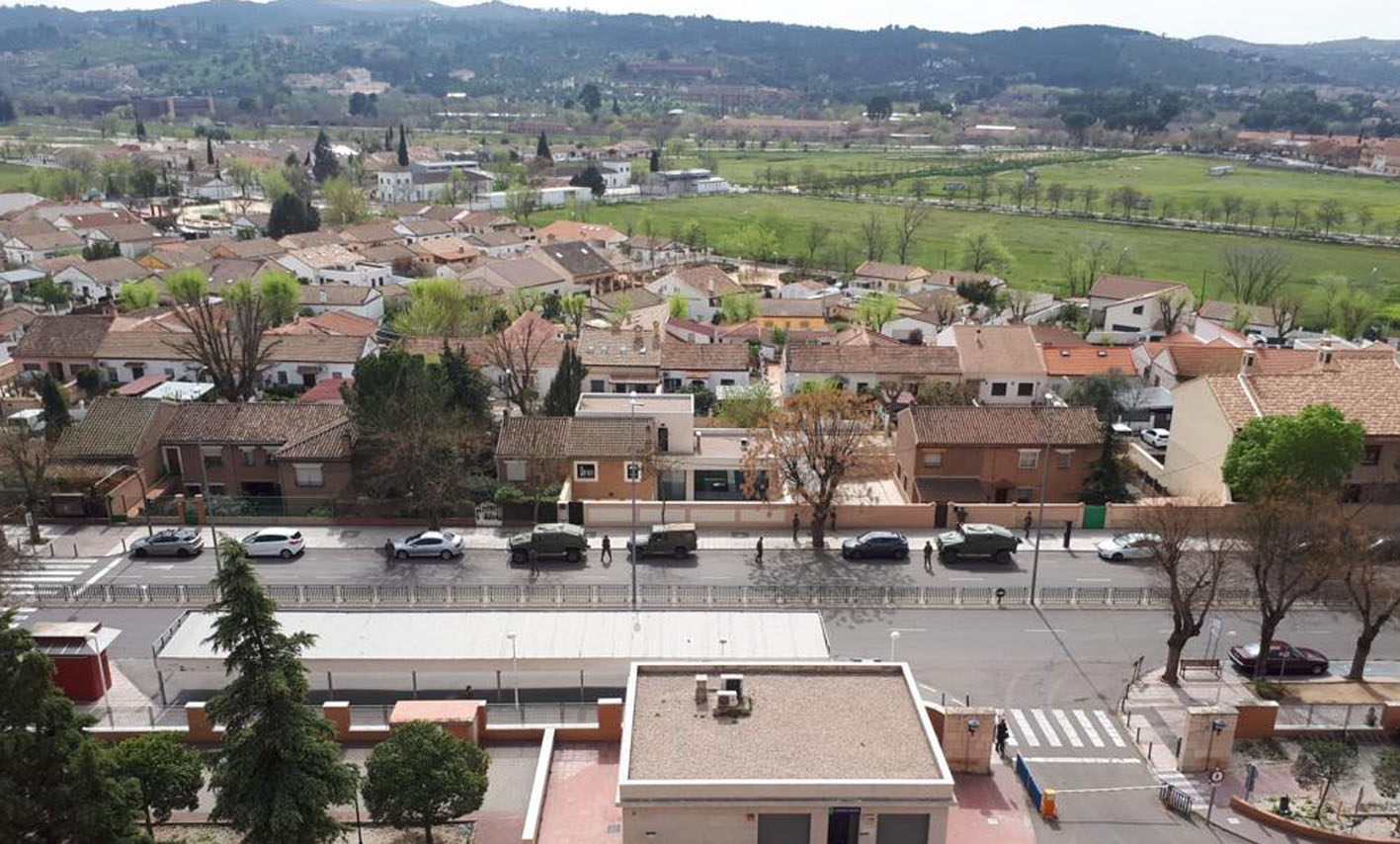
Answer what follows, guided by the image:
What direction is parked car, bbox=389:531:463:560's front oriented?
to the viewer's left

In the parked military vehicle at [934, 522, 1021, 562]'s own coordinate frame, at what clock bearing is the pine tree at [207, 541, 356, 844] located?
The pine tree is roughly at 10 o'clock from the parked military vehicle.

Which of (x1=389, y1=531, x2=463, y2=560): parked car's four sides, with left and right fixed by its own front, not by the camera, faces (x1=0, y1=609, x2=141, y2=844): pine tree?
left

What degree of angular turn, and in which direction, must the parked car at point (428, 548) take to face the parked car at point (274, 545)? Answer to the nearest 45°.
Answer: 0° — it already faces it

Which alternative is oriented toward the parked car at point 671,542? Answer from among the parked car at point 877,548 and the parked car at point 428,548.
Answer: the parked car at point 877,548

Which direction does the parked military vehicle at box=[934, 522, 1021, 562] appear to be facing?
to the viewer's left

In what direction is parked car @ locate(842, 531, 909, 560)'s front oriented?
to the viewer's left

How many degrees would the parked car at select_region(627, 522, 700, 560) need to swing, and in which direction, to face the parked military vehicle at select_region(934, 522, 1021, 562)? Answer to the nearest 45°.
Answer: approximately 180°

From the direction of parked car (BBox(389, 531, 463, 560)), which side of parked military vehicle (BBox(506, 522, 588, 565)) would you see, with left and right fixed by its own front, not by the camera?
front

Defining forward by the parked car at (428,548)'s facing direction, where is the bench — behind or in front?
behind

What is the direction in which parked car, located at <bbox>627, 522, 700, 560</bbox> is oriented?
to the viewer's left

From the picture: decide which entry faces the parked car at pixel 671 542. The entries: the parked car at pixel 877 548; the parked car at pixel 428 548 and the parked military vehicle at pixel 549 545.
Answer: the parked car at pixel 877 548

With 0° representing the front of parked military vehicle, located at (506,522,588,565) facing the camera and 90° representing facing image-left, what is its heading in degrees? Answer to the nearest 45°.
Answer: approximately 90°
